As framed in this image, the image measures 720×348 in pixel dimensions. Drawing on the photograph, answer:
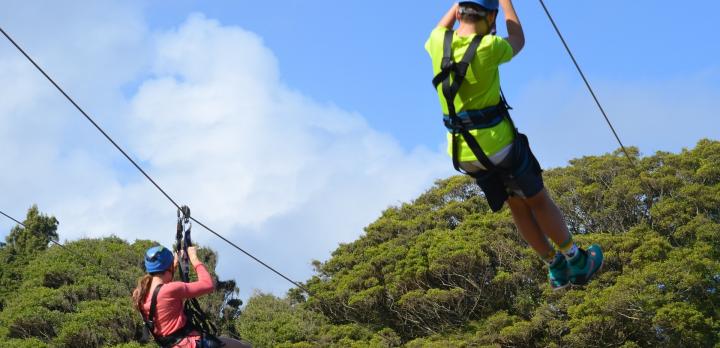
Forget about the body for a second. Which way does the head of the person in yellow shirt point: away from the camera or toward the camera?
away from the camera

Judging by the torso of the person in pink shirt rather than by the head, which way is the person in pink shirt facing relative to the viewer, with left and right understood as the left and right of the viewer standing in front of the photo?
facing away from the viewer and to the right of the viewer

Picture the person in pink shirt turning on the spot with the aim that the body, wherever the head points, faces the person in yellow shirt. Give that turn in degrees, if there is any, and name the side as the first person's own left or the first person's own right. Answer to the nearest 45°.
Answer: approximately 90° to the first person's own right
